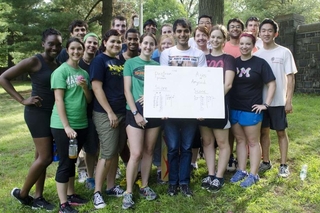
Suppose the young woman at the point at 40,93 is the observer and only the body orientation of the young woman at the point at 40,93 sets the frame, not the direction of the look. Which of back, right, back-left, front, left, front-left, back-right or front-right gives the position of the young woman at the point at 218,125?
front-left

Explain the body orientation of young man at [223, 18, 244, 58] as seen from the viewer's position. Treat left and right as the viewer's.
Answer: facing the viewer

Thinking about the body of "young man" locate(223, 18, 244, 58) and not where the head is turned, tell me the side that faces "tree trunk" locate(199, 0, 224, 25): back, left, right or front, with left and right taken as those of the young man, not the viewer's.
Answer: back

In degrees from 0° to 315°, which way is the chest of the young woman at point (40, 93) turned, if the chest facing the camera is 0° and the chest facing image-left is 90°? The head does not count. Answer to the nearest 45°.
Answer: approximately 315°

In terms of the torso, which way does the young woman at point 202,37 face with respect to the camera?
toward the camera

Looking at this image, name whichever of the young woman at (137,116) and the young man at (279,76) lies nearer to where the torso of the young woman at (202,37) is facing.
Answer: the young woman

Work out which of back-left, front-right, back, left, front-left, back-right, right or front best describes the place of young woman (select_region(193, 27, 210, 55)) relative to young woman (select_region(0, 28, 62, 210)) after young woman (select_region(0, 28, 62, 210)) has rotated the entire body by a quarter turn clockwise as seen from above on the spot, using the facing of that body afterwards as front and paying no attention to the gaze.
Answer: back-left

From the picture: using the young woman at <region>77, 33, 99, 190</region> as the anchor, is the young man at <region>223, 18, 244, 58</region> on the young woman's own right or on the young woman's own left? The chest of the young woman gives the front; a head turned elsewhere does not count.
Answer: on the young woman's own left

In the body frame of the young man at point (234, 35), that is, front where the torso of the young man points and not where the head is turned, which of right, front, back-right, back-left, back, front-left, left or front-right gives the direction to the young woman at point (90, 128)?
front-right

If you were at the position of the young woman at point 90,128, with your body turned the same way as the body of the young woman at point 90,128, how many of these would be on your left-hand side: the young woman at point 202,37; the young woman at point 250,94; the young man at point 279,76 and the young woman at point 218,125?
4

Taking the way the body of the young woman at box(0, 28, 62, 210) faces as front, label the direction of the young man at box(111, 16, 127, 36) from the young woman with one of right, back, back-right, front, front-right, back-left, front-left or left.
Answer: left

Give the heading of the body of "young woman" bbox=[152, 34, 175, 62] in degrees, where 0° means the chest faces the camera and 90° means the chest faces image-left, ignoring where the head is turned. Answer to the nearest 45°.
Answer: approximately 0°
